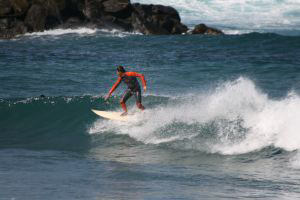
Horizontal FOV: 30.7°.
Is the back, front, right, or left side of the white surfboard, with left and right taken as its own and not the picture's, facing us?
left

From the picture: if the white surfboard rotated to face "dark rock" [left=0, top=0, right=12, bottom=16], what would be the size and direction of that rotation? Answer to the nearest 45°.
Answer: approximately 90° to its right

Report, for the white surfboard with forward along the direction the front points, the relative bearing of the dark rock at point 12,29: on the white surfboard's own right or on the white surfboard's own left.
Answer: on the white surfboard's own right

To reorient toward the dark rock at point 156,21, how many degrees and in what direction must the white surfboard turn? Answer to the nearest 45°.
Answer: approximately 90° to its right

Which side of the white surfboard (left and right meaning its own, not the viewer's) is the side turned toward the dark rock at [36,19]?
right

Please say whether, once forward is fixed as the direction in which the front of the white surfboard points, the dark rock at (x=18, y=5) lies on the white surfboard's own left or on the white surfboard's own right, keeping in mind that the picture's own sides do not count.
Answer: on the white surfboard's own right

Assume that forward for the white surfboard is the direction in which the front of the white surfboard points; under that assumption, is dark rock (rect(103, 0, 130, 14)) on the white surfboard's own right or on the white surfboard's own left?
on the white surfboard's own right
